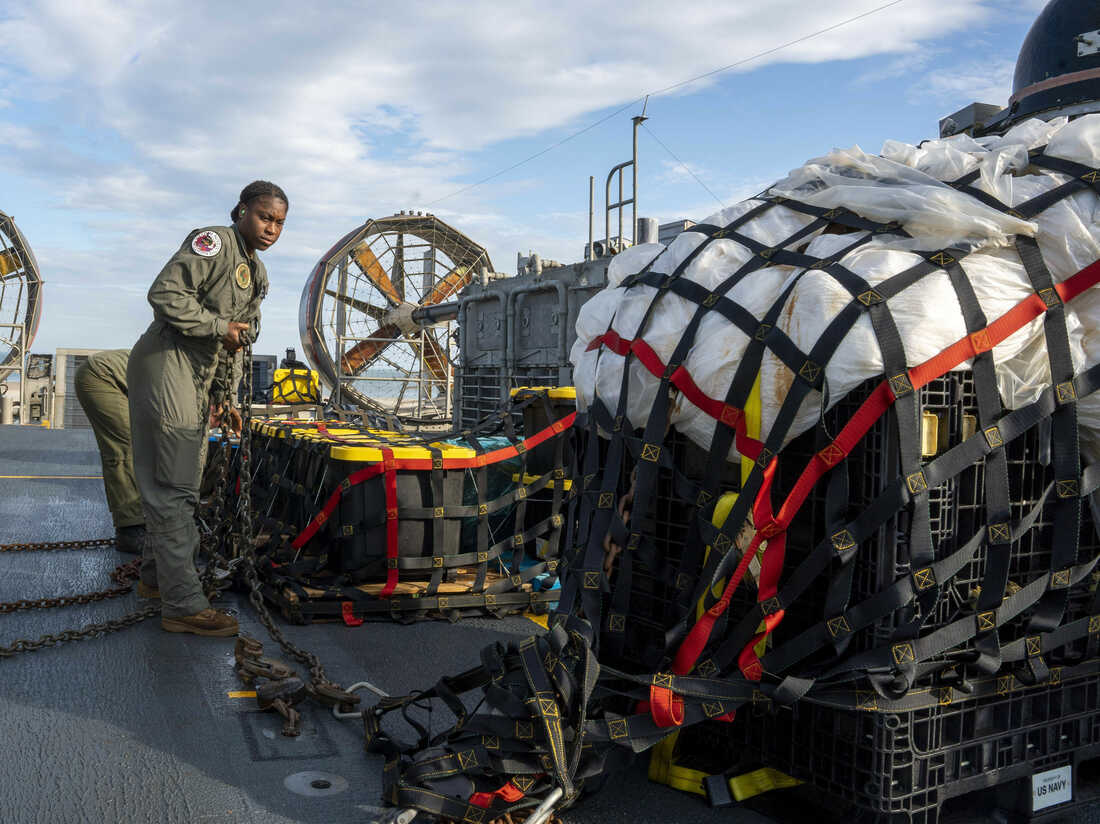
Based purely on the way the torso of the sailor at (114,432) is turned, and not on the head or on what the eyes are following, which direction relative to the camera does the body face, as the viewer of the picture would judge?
to the viewer's right

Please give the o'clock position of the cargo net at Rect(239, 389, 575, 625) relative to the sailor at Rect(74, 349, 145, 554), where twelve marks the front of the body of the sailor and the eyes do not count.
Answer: The cargo net is roughly at 2 o'clock from the sailor.

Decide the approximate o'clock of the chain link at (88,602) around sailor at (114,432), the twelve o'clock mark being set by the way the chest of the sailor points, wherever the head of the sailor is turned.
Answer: The chain link is roughly at 3 o'clock from the sailor.

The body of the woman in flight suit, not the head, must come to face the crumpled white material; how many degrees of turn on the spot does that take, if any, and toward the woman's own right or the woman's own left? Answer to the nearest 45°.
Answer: approximately 45° to the woman's own right

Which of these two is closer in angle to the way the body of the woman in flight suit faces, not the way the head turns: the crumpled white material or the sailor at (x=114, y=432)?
the crumpled white material

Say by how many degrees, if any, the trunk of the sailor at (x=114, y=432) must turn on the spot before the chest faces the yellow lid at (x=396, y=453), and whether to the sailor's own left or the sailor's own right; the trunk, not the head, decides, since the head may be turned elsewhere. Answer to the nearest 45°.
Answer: approximately 45° to the sailor's own right

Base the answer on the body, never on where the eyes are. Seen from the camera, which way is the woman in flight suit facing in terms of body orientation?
to the viewer's right
